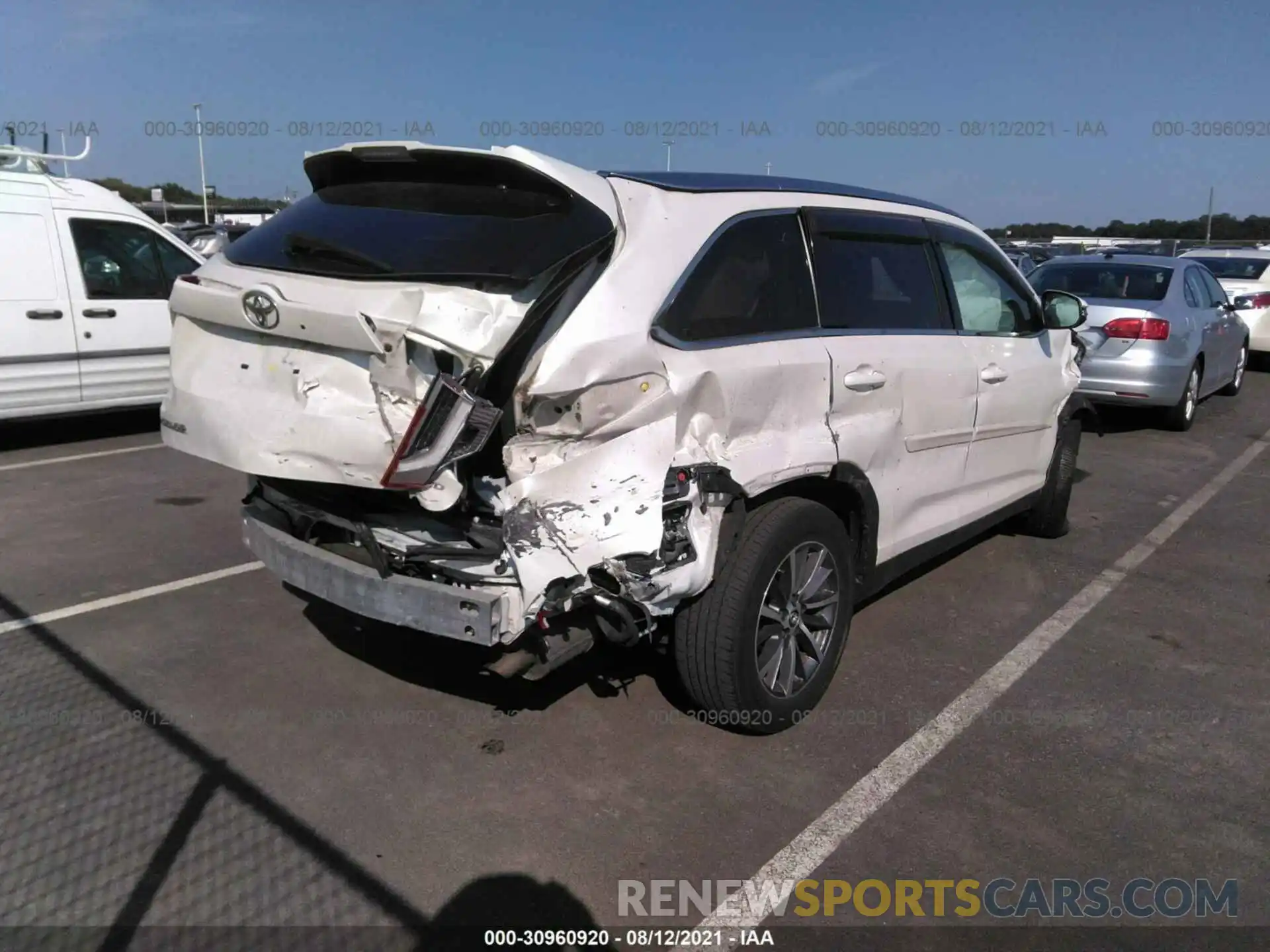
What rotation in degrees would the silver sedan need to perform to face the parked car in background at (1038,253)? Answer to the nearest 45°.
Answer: approximately 45° to its left

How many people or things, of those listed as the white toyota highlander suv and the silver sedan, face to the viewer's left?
0

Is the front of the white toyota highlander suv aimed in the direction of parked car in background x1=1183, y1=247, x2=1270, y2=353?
yes

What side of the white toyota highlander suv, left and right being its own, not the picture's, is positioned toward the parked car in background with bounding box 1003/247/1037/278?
front

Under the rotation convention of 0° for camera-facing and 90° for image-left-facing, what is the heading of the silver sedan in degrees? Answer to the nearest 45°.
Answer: approximately 225°

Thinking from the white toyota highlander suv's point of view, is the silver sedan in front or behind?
in front

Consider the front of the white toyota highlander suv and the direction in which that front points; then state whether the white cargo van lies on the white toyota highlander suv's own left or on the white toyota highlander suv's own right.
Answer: on the white toyota highlander suv's own left

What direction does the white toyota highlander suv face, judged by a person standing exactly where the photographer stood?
facing away from the viewer and to the right of the viewer

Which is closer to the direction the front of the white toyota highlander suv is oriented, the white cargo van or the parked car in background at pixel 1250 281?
the parked car in background
